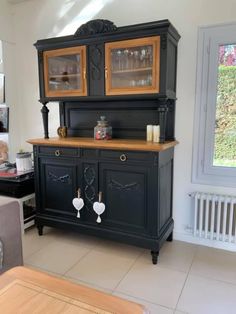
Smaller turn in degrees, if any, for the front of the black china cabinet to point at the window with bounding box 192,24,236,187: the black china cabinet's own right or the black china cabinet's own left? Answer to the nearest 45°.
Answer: approximately 135° to the black china cabinet's own left

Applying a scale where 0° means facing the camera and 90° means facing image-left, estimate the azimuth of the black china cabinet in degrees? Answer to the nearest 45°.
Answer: approximately 45°

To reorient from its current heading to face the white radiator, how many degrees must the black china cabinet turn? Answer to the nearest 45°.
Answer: approximately 135° to its left
